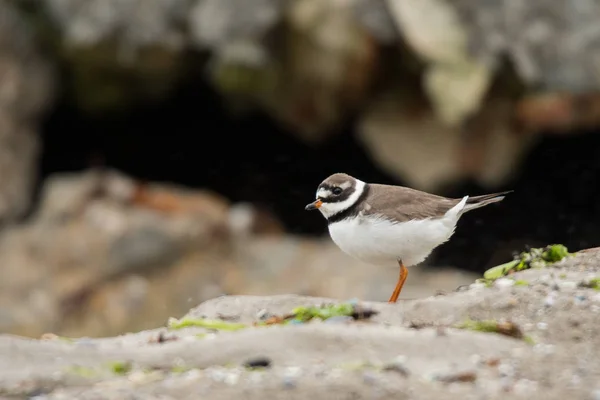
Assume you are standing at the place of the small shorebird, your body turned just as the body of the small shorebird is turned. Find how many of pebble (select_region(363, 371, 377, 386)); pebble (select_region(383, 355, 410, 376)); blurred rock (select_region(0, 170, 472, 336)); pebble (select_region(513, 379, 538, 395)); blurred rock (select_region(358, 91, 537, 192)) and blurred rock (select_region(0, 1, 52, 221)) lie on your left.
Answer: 3

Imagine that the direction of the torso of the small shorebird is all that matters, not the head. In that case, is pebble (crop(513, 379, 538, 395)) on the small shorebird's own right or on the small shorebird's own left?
on the small shorebird's own left

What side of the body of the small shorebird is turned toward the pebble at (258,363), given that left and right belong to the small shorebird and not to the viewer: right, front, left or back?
left

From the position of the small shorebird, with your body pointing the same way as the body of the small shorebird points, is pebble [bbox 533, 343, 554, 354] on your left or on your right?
on your left

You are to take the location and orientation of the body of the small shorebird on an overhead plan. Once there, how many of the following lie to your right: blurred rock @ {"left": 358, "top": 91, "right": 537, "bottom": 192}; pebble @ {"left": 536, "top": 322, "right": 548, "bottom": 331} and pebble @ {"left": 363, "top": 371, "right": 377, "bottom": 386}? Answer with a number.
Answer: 1

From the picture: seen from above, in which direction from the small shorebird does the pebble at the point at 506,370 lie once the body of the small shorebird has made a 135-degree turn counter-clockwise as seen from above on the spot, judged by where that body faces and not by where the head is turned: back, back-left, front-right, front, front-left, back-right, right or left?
front-right

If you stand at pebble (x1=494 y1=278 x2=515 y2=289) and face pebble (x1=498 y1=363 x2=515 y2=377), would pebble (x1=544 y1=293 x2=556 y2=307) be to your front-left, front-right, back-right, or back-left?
front-left

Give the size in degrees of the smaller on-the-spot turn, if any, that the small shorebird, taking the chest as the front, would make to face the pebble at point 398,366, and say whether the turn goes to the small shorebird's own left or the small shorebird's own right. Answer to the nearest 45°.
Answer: approximately 90° to the small shorebird's own left

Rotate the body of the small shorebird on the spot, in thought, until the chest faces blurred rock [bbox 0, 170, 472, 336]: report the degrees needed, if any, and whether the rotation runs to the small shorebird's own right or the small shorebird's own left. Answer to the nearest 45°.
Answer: approximately 45° to the small shorebird's own right

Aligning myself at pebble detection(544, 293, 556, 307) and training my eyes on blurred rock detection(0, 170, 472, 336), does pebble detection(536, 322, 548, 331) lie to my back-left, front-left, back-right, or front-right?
back-left

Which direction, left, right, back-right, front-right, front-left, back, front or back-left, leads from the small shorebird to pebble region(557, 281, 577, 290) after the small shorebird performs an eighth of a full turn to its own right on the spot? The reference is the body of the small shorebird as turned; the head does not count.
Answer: back

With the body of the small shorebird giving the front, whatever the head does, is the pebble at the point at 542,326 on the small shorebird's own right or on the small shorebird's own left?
on the small shorebird's own left

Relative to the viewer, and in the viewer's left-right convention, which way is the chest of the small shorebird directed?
facing to the left of the viewer
